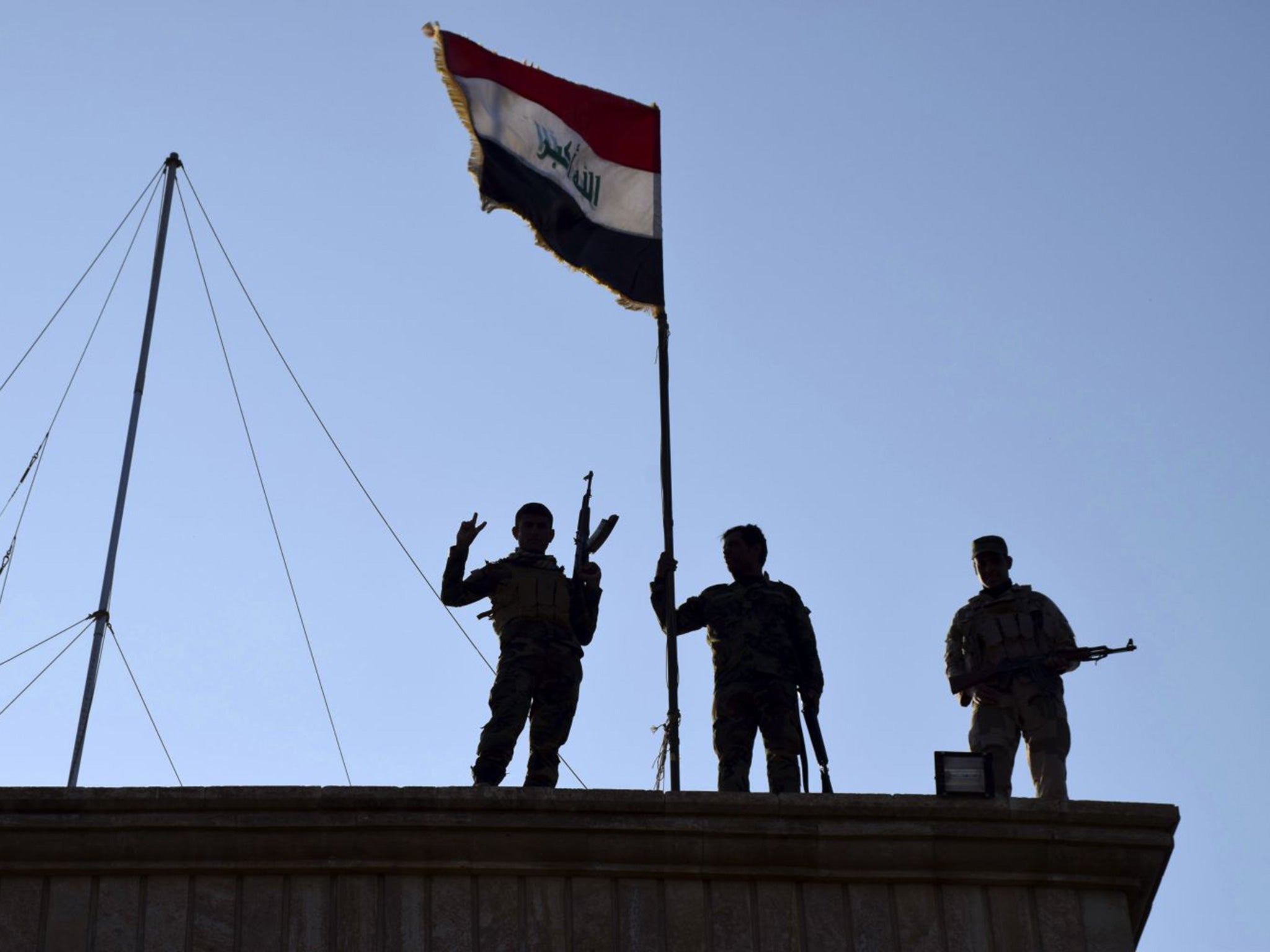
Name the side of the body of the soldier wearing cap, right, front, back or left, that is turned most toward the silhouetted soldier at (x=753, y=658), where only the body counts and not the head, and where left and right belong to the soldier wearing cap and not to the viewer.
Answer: right

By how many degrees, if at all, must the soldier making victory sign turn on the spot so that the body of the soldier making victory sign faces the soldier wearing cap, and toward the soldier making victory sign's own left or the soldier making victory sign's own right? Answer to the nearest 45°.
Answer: approximately 90° to the soldier making victory sign's own left

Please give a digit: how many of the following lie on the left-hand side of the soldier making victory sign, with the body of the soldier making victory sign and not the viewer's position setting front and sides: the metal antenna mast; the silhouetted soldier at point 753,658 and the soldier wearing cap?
2

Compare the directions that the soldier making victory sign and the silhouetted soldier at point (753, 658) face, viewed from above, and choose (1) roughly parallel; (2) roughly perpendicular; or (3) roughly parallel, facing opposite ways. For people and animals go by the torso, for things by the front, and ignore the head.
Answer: roughly parallel

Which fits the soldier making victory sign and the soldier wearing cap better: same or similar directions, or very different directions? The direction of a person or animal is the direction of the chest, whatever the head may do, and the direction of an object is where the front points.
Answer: same or similar directions

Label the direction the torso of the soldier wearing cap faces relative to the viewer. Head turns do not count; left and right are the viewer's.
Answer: facing the viewer

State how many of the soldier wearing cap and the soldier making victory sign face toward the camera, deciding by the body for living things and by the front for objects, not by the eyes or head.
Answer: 2

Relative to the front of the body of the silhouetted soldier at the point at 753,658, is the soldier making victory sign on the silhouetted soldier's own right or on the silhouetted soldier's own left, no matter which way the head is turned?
on the silhouetted soldier's own right

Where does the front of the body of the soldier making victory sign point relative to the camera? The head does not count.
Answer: toward the camera

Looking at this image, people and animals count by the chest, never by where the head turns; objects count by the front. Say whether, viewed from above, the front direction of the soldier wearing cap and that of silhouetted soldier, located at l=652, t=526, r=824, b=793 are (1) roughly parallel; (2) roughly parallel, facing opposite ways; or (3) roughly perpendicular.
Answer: roughly parallel

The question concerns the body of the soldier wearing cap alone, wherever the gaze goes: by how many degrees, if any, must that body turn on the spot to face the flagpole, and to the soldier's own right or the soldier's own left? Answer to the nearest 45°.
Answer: approximately 90° to the soldier's own right
